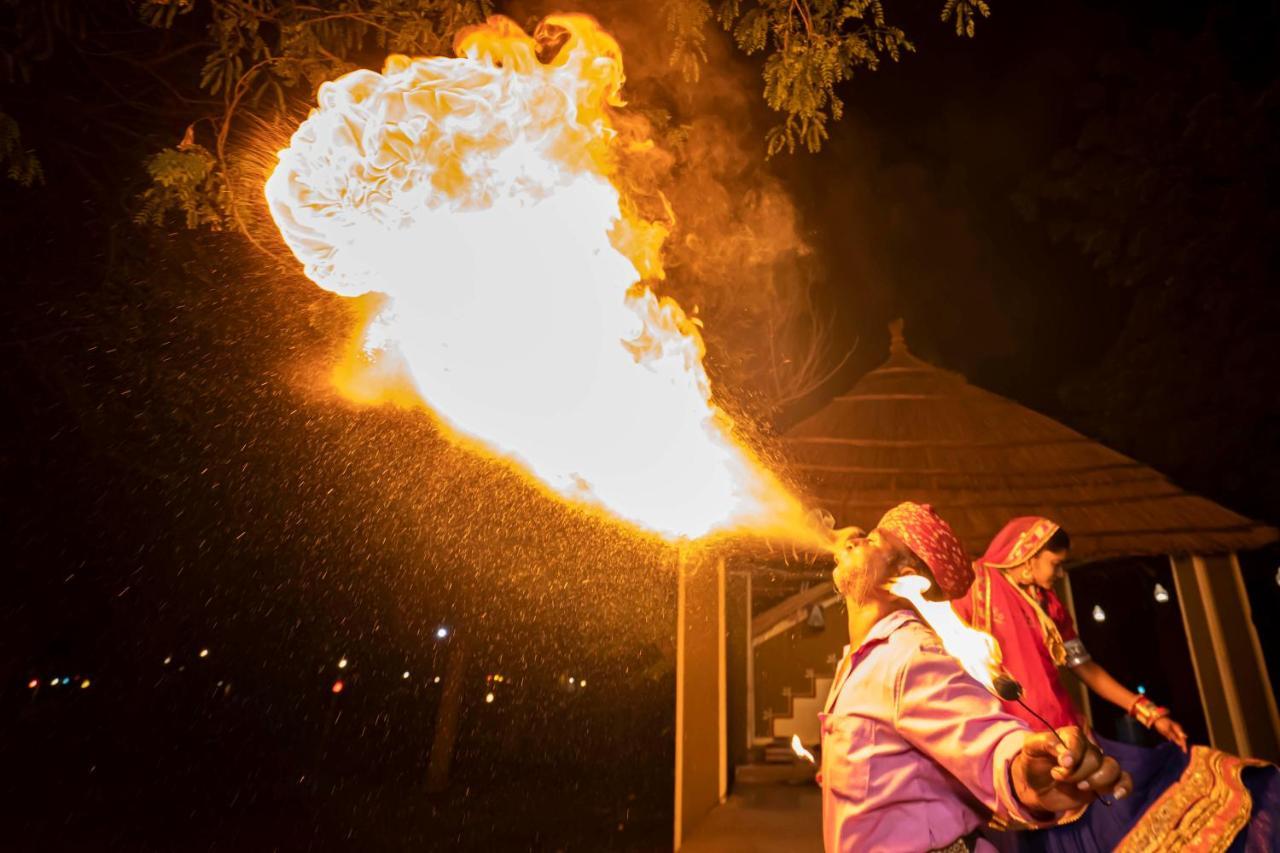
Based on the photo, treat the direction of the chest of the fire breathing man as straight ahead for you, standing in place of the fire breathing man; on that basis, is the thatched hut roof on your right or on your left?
on your right

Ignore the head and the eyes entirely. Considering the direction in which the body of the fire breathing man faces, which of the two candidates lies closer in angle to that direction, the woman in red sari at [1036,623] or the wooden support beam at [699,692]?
the wooden support beam

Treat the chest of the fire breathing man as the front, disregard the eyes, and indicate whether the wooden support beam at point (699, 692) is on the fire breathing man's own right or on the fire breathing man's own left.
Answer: on the fire breathing man's own right

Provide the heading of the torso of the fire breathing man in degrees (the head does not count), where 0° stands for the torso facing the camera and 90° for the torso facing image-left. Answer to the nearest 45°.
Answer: approximately 90°

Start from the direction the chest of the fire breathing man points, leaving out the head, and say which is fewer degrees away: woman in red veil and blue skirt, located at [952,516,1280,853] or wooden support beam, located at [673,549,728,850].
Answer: the wooden support beam

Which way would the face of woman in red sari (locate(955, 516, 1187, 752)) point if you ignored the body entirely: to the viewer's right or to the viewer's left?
to the viewer's right

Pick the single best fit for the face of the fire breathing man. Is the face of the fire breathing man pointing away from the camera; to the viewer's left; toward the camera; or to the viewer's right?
to the viewer's left
